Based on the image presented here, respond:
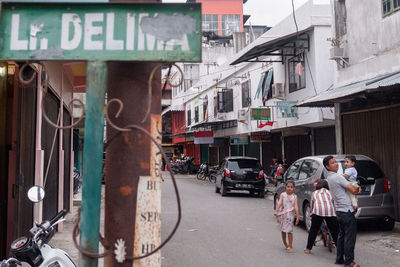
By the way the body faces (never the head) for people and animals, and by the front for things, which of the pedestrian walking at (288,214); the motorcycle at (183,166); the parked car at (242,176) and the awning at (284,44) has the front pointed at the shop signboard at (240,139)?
the parked car

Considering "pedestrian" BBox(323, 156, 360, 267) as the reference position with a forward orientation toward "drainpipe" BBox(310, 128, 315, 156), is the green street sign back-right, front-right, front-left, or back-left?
back-left

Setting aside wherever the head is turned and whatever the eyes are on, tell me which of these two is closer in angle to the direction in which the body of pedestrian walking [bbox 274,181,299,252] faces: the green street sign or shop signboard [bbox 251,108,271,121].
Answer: the green street sign

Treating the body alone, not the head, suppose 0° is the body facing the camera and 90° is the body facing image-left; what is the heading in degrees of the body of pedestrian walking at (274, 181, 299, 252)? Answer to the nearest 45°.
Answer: approximately 0°

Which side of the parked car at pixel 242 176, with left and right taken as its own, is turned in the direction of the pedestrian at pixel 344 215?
back

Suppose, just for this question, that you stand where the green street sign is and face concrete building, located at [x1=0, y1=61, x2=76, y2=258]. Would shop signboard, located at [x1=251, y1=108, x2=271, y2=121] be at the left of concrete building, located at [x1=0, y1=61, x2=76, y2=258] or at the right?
right

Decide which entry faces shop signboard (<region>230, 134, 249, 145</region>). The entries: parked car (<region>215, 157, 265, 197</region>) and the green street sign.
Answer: the parked car

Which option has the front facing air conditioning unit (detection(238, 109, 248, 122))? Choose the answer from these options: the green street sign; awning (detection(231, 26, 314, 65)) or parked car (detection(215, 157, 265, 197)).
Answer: the parked car

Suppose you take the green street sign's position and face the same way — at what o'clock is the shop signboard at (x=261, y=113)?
The shop signboard is roughly at 7 o'clock from the green street sign.
